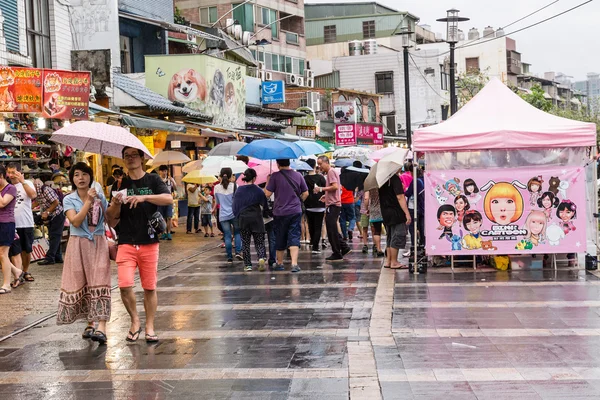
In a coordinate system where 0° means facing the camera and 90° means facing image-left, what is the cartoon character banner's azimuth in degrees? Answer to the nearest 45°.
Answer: approximately 0°

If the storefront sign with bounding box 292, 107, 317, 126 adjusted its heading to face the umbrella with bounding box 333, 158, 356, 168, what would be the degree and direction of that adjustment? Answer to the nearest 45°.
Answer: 0° — it already faces it

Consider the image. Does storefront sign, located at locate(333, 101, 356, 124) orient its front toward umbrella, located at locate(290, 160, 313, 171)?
yes

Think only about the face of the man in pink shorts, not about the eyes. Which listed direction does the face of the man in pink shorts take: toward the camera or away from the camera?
toward the camera

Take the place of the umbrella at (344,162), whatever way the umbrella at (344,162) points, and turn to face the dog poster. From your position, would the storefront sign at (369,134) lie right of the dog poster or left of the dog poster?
right

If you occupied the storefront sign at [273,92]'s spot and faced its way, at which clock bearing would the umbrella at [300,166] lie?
The umbrella is roughly at 12 o'clock from the storefront sign.

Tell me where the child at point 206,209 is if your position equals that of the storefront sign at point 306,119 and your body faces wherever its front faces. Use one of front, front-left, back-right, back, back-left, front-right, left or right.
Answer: front

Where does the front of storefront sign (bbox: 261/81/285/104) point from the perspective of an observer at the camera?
facing the viewer

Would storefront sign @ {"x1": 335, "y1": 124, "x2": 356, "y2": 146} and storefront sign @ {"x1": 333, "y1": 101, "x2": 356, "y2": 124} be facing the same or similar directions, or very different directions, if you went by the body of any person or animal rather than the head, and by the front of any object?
same or similar directions

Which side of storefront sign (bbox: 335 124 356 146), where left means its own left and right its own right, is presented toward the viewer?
front

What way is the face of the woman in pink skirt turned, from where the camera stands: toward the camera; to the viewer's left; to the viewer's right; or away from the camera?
toward the camera

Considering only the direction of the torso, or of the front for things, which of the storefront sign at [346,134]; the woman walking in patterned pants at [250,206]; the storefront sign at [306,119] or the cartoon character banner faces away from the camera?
the woman walking in patterned pants

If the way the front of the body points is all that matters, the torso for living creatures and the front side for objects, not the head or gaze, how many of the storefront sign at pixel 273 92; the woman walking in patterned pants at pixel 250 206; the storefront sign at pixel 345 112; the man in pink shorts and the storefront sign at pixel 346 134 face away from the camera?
1

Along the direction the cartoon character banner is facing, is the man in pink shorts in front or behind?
in front

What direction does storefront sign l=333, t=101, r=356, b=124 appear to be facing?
toward the camera

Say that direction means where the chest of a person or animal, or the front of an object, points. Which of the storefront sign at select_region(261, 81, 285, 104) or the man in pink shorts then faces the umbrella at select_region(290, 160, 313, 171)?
the storefront sign

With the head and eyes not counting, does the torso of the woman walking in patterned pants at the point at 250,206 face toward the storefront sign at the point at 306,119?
yes

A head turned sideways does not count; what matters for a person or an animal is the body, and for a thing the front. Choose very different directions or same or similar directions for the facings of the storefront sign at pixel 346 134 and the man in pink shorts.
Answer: same or similar directions

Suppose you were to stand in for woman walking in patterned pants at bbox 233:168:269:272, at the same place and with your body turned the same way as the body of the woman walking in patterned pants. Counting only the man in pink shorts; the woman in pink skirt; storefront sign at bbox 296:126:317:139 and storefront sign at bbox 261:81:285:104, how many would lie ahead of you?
2
